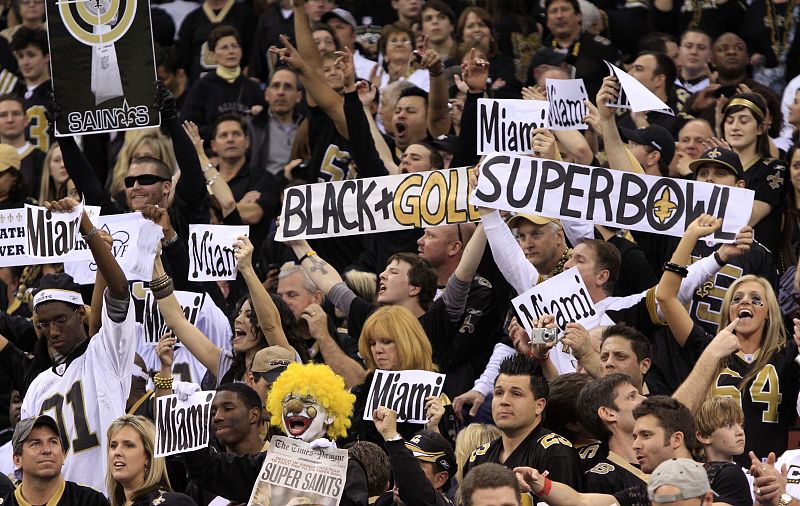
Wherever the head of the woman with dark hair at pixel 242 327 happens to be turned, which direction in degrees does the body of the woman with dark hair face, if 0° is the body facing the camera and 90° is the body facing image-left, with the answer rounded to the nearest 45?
approximately 45°

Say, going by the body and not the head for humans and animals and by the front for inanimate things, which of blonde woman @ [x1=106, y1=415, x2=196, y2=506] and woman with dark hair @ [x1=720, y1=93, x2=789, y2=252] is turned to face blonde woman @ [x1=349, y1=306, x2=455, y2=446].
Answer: the woman with dark hair

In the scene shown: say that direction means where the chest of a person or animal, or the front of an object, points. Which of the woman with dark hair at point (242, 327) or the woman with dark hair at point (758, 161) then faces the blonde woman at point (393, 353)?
the woman with dark hair at point (758, 161)

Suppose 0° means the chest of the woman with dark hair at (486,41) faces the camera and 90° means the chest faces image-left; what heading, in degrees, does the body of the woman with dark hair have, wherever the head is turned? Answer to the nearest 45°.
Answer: approximately 45°

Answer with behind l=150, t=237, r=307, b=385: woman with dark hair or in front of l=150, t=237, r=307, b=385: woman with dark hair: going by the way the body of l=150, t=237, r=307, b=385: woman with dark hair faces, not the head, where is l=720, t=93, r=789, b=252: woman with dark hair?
behind

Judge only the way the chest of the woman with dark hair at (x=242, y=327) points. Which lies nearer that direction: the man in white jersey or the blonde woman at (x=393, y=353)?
the man in white jersey

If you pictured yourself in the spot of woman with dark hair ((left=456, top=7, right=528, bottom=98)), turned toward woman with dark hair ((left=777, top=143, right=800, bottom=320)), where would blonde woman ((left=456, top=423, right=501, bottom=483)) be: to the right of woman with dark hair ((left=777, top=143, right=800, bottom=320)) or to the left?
right

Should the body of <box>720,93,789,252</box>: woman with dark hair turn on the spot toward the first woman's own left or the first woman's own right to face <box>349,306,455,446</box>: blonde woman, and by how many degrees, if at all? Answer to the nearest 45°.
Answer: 0° — they already face them

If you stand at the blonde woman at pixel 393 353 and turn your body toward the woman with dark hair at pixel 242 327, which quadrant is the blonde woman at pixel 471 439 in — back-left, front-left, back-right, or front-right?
back-left

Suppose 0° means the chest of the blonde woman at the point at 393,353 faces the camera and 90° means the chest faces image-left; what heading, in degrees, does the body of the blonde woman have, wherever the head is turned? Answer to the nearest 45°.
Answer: approximately 45°

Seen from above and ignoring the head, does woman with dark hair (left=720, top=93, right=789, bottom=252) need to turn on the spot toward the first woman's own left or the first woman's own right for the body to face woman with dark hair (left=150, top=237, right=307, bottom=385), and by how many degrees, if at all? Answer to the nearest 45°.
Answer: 0° — they already face them
